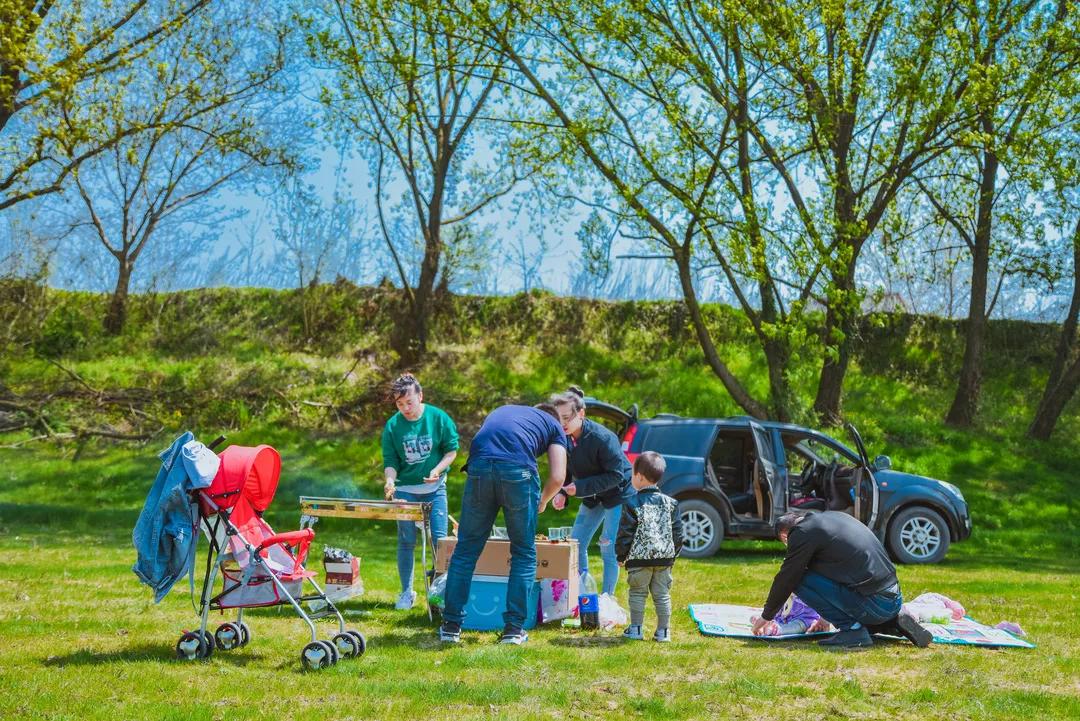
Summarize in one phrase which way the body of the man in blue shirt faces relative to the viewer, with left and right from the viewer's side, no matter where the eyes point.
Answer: facing away from the viewer and to the right of the viewer

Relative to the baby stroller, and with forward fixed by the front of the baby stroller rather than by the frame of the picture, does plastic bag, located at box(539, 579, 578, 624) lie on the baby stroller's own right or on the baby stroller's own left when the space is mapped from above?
on the baby stroller's own left

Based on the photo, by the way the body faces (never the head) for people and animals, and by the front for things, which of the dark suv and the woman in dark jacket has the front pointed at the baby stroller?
the woman in dark jacket

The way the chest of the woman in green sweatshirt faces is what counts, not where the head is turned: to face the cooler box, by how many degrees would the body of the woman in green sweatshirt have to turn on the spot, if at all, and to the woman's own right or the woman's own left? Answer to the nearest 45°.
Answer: approximately 45° to the woman's own left

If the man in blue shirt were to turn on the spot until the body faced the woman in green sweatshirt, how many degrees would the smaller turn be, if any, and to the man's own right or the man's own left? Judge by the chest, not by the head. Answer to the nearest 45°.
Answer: approximately 90° to the man's own left

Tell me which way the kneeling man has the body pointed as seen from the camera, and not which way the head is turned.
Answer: to the viewer's left

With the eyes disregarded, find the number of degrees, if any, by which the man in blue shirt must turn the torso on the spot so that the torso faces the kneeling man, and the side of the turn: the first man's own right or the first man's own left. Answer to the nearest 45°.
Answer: approximately 45° to the first man's own right

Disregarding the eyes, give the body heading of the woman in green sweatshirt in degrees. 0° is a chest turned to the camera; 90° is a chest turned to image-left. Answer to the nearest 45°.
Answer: approximately 0°

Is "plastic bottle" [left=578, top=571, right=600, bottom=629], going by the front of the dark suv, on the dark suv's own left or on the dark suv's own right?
on the dark suv's own right

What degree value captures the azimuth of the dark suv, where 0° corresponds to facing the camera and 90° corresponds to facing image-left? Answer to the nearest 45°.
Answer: approximately 270°

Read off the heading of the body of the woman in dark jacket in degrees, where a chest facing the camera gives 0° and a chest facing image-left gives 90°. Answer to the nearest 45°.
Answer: approximately 45°

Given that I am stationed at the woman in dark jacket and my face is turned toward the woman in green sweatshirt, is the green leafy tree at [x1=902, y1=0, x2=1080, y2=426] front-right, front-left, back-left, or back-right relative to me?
back-right

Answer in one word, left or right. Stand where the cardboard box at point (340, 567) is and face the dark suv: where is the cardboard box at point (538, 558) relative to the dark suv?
right
